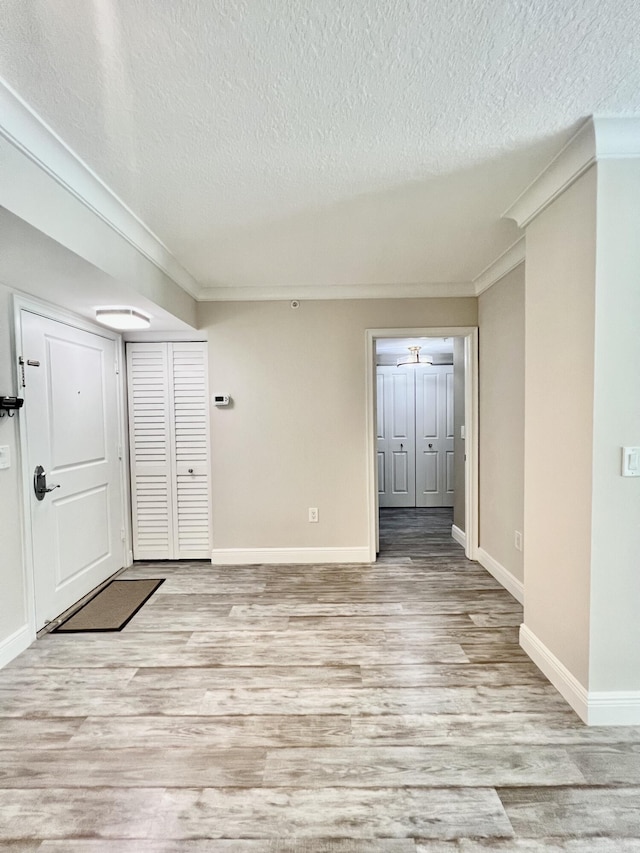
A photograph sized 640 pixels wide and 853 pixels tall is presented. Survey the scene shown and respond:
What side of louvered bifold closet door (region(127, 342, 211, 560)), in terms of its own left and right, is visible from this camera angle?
front

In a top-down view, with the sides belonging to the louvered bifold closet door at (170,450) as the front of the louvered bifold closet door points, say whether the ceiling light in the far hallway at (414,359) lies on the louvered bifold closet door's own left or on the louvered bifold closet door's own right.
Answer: on the louvered bifold closet door's own left

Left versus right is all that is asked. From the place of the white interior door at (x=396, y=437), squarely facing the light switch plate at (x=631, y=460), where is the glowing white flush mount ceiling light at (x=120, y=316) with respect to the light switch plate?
right

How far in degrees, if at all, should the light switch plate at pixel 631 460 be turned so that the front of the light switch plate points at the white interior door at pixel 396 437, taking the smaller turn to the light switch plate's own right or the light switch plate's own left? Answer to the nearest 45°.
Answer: approximately 135° to the light switch plate's own right

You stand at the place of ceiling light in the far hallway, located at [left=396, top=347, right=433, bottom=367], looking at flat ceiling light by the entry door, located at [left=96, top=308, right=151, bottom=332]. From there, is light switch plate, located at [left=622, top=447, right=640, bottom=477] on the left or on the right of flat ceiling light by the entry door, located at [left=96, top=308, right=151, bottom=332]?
left

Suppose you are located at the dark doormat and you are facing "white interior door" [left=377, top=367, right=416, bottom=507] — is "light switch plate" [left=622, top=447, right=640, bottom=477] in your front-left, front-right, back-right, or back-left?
front-right

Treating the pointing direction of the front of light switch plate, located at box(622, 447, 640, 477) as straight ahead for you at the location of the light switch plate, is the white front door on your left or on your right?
on your right

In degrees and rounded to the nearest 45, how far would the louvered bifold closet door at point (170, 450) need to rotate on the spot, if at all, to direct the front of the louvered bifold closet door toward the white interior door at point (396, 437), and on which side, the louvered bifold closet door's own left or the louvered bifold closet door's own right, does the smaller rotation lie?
approximately 90° to the louvered bifold closet door's own left
